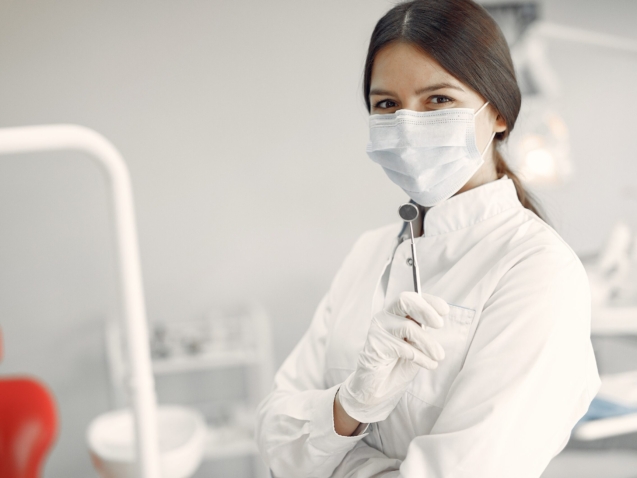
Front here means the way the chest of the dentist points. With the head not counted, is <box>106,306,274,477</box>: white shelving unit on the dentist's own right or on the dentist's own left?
on the dentist's own right

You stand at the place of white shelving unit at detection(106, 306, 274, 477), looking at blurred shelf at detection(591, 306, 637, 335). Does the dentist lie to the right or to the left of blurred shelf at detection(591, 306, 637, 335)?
right

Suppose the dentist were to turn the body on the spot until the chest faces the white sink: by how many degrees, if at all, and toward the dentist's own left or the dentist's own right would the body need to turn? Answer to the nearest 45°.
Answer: approximately 90° to the dentist's own right

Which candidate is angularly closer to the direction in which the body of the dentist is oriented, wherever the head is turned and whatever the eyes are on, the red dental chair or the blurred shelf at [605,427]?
the red dental chair

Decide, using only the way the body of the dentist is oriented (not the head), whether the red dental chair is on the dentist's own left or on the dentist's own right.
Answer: on the dentist's own right

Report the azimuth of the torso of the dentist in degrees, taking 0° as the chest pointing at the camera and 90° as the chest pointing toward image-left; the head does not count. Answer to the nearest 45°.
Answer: approximately 45°
